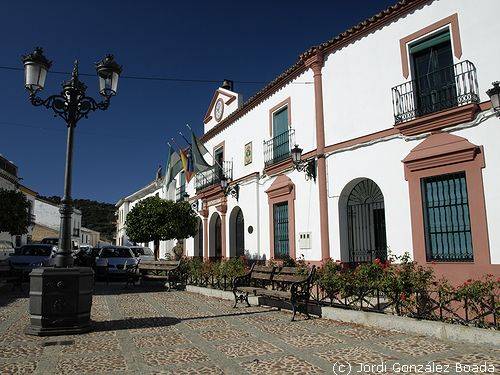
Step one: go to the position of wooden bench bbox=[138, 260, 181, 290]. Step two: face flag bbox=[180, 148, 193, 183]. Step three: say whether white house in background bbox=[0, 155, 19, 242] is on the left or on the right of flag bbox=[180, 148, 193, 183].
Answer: left

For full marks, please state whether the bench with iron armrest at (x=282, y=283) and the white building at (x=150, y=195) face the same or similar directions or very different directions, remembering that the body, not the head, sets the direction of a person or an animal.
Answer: same or similar directions

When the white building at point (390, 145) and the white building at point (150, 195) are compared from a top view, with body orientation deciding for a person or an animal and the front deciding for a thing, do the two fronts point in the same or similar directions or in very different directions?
same or similar directions

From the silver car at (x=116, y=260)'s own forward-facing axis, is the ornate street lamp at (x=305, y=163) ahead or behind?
ahead

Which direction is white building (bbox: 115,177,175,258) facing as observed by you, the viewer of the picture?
facing the viewer and to the left of the viewer

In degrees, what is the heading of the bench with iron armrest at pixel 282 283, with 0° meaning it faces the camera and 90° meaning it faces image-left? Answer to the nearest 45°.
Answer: approximately 45°

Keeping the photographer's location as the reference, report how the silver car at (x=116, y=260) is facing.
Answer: facing the viewer

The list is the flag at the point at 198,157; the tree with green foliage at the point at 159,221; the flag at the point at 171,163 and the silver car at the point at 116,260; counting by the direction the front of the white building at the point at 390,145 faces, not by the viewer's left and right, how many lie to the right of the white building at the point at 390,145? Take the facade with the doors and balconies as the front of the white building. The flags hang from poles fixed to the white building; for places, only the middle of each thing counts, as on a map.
4

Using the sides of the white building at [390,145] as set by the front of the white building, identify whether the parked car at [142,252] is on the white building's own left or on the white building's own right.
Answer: on the white building's own right

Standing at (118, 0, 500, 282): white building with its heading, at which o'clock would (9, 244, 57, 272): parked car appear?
The parked car is roughly at 2 o'clock from the white building.

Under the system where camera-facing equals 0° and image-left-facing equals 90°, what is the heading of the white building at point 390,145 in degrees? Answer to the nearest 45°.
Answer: approximately 45°
